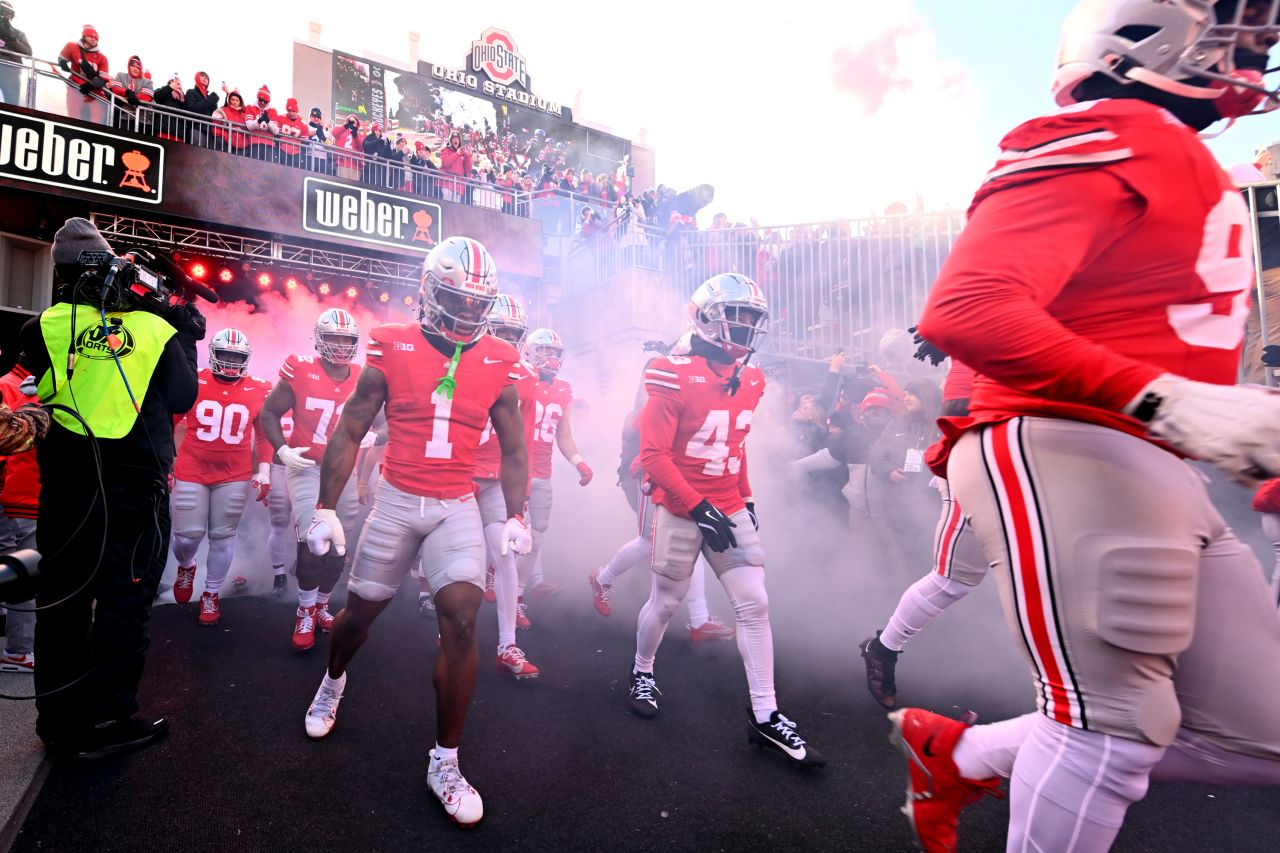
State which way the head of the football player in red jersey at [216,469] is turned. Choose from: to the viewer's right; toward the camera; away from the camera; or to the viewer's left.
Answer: toward the camera

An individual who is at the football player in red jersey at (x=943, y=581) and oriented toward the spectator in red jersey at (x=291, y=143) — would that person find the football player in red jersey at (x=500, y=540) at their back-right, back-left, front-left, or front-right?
front-left

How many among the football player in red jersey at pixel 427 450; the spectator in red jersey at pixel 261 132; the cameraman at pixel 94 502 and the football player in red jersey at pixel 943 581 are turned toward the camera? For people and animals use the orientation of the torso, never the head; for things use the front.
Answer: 2

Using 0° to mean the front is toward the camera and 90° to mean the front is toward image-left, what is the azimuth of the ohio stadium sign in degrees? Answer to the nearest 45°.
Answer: approximately 315°

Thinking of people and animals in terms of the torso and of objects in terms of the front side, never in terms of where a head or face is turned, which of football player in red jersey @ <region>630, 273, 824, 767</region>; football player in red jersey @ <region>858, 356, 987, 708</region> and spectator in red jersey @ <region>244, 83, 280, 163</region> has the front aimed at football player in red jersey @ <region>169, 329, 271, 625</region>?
the spectator in red jersey

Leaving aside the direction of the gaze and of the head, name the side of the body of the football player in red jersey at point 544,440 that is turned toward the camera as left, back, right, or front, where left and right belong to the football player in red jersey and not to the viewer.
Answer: front

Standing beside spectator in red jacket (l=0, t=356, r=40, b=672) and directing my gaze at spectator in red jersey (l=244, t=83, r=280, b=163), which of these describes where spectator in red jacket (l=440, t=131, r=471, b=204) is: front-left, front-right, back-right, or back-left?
front-right

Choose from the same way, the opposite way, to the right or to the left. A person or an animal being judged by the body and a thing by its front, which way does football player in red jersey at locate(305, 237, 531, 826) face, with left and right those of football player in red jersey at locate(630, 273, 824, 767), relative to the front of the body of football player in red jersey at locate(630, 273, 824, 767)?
the same way

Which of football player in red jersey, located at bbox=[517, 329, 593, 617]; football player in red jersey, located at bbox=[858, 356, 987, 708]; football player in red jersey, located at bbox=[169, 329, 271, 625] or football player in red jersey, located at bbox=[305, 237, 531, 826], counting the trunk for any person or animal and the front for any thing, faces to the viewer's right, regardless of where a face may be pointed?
football player in red jersey, located at bbox=[858, 356, 987, 708]

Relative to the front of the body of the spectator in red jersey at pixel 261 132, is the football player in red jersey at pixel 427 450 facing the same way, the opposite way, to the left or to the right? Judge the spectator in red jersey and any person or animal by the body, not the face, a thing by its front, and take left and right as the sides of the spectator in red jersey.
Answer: the same way

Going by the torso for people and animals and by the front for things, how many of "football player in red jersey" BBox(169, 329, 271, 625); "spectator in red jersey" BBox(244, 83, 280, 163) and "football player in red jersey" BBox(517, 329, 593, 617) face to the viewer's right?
0

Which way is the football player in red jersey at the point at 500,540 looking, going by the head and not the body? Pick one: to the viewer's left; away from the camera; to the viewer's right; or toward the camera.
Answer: toward the camera

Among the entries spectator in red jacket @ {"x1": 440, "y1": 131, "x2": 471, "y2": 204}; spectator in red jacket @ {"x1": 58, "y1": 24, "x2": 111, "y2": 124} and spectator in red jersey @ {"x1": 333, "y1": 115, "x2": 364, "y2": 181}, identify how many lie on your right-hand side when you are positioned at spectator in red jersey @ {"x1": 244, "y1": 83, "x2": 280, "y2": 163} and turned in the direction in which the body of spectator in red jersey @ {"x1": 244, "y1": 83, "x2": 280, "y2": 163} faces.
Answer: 1

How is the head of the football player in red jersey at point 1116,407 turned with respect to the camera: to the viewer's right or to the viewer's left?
to the viewer's right

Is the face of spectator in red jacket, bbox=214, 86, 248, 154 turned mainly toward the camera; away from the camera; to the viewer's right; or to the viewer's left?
toward the camera

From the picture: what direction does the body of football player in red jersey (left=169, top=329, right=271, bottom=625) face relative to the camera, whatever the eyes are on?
toward the camera
